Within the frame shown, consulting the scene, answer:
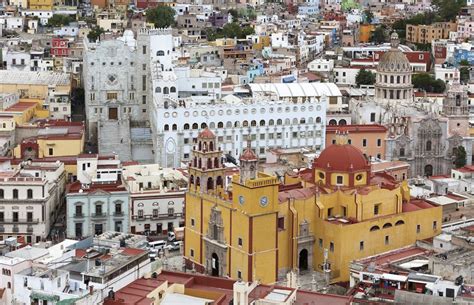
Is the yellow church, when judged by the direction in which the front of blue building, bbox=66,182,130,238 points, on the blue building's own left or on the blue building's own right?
on the blue building's own left

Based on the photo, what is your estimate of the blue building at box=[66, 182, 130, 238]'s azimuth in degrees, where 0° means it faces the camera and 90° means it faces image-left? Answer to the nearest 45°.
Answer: approximately 0°

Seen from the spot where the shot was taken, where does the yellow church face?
facing the viewer and to the left of the viewer

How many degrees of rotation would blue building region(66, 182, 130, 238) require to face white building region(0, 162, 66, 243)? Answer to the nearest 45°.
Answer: approximately 90° to its right

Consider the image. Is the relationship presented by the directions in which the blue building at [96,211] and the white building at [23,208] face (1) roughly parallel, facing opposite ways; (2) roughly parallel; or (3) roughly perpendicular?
roughly parallel

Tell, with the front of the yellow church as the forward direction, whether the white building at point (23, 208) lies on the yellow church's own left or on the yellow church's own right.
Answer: on the yellow church's own right

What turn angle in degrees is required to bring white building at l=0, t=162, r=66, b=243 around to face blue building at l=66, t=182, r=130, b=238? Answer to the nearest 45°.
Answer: approximately 90° to its left

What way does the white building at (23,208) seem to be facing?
toward the camera

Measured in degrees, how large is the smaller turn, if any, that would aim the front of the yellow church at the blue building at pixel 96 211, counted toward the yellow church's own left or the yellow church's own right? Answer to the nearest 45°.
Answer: approximately 45° to the yellow church's own right

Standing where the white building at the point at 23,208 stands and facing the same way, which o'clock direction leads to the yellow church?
The yellow church is roughly at 10 o'clock from the white building.

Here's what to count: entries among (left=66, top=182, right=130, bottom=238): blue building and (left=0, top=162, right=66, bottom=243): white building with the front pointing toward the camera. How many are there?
2
